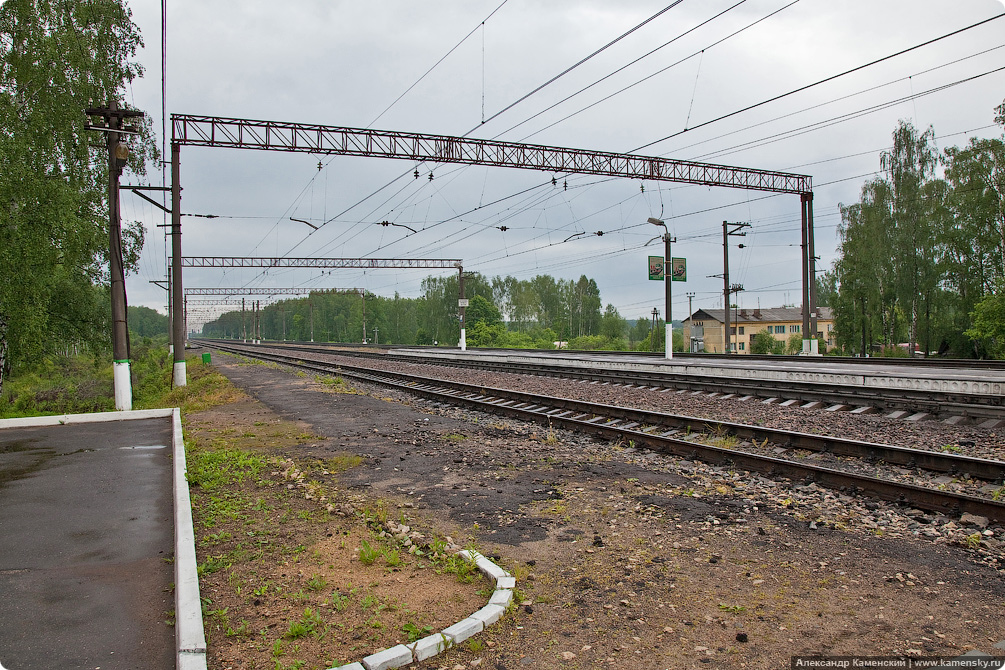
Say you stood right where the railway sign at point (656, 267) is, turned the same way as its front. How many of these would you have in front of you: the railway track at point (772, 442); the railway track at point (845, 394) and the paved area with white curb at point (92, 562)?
3

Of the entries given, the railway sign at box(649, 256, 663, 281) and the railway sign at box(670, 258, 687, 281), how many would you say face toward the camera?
2

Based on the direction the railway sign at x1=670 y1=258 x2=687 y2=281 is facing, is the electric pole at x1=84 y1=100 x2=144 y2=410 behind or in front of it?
in front

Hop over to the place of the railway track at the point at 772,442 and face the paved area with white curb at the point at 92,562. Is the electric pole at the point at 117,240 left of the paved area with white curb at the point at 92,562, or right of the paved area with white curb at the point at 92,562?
right

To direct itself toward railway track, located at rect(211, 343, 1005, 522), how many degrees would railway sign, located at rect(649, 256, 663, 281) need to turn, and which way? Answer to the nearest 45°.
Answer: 0° — it already faces it

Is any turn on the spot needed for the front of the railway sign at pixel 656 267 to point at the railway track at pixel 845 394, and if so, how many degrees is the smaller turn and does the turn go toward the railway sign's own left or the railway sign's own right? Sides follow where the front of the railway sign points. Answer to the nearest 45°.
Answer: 0° — it already faces it

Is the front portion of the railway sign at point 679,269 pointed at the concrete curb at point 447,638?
yes

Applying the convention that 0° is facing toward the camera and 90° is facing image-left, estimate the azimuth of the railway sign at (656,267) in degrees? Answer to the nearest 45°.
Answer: approximately 0°

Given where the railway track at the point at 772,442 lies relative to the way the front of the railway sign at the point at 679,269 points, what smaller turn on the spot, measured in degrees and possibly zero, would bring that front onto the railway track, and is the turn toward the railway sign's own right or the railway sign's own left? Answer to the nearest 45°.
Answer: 0° — it already faces it
